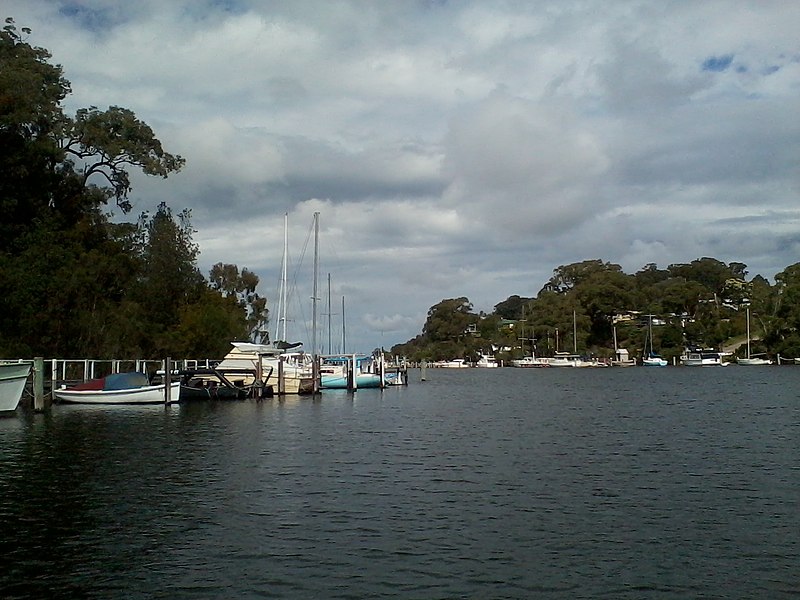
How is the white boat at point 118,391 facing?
to the viewer's left

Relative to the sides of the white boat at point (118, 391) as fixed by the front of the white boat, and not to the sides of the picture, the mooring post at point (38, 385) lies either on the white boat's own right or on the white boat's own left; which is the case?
on the white boat's own left

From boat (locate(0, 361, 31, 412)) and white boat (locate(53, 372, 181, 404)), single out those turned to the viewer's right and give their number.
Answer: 1

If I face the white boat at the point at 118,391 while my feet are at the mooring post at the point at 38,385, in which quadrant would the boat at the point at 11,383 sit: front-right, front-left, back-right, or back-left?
back-right

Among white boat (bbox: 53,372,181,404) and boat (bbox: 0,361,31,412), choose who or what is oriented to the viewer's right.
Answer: the boat

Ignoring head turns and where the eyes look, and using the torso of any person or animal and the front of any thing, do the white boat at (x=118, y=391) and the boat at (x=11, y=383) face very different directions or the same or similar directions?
very different directions

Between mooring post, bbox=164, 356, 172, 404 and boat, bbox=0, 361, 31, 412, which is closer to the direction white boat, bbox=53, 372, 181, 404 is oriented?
the boat

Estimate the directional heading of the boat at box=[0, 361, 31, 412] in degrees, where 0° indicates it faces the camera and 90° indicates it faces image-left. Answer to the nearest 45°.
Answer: approximately 270°

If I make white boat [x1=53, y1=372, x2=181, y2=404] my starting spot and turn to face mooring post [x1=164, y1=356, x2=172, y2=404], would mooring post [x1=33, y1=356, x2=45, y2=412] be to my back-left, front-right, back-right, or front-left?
back-right

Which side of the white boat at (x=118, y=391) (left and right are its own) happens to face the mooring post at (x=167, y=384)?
back

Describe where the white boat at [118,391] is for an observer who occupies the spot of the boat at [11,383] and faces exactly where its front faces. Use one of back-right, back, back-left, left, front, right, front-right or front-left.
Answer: front-left

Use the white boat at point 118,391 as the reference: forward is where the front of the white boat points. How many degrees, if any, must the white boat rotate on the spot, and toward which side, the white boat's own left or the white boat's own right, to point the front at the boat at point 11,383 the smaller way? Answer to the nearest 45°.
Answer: approximately 45° to the white boat's own left

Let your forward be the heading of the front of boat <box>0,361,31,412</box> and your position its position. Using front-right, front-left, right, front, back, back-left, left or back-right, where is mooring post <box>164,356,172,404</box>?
front-left
